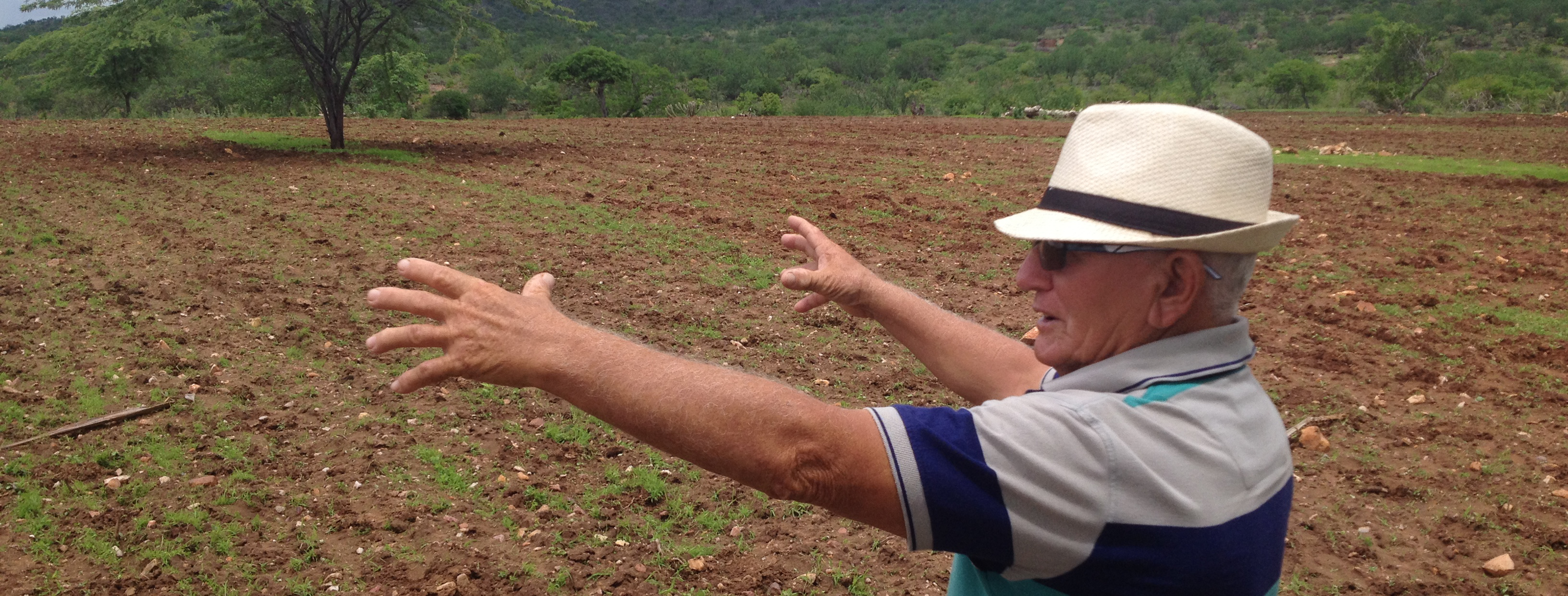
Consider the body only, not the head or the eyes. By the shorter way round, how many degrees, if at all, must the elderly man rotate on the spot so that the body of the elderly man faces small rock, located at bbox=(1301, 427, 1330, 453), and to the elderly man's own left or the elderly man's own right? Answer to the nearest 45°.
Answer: approximately 135° to the elderly man's own right

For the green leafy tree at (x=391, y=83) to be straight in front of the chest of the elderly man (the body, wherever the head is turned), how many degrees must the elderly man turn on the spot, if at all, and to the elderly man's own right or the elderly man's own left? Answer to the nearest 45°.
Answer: approximately 45° to the elderly man's own right

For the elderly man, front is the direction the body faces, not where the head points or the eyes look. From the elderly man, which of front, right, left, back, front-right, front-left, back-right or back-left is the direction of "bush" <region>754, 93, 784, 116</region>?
right

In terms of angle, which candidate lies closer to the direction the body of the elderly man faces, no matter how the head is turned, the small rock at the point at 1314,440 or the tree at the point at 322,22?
the tree

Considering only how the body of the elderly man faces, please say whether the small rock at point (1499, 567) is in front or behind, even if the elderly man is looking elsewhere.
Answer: behind

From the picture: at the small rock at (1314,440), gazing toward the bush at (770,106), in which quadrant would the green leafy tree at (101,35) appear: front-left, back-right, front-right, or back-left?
front-left

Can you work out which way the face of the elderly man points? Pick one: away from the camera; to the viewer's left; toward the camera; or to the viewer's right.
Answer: to the viewer's left

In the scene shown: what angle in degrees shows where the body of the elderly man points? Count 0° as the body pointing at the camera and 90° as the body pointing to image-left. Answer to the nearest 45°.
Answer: approximately 90°

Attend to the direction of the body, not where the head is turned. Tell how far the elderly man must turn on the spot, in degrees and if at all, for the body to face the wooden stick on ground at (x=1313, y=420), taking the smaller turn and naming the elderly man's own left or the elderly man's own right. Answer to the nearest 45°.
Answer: approximately 135° to the elderly man's own right
